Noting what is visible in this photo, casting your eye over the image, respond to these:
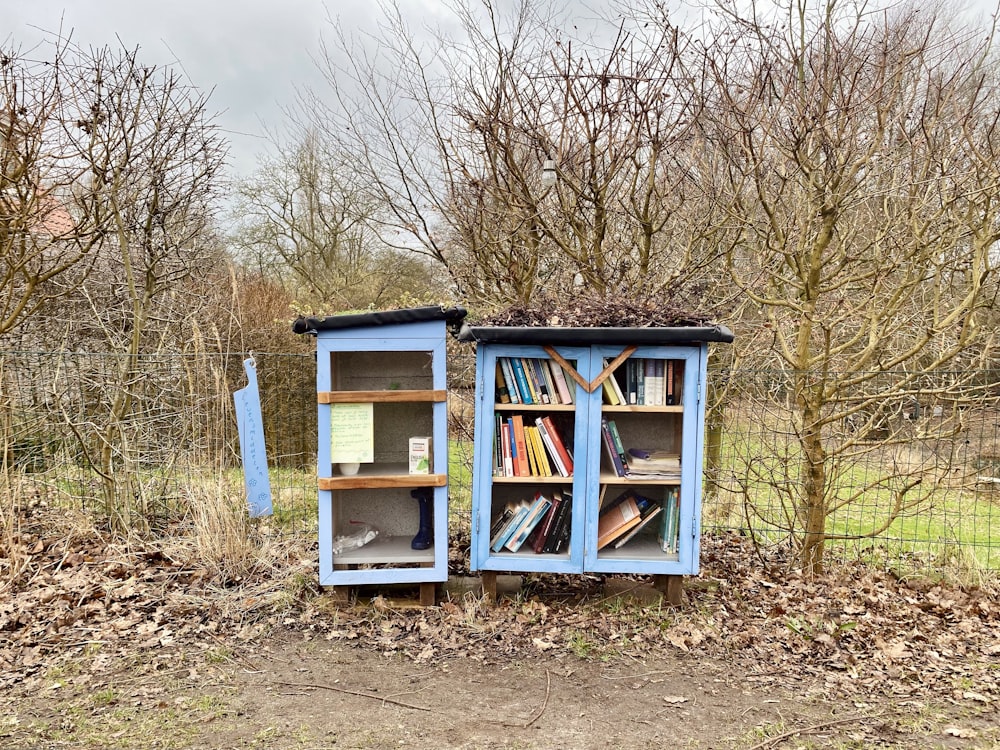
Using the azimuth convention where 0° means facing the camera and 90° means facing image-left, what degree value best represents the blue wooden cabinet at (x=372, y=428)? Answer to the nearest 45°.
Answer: approximately 0°

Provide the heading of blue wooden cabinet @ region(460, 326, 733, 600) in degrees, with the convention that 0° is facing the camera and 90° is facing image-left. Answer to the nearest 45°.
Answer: approximately 0°

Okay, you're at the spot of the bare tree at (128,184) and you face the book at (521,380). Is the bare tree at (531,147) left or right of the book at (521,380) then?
left

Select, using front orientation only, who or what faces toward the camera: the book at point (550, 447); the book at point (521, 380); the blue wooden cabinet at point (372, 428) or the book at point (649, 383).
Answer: the blue wooden cabinet

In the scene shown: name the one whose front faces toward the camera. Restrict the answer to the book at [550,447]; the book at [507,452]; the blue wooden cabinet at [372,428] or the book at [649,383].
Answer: the blue wooden cabinet
